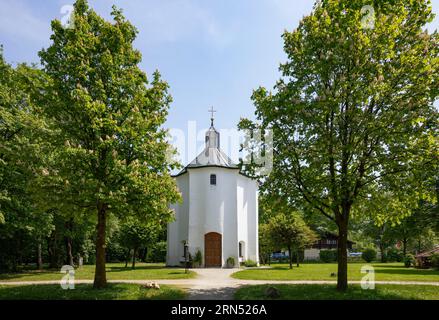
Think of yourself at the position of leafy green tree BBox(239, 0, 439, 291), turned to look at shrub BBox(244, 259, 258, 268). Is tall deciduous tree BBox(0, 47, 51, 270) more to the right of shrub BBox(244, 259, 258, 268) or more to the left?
left

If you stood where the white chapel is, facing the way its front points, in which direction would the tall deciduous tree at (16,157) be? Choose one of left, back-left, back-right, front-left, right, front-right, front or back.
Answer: front-right

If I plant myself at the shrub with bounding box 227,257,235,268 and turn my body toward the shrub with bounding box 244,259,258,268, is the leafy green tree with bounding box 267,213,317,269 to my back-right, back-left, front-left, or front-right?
front-right

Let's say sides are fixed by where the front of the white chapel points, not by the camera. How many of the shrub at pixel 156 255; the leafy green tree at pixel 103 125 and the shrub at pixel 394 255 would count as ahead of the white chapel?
1

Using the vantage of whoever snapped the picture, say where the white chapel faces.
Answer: facing the viewer

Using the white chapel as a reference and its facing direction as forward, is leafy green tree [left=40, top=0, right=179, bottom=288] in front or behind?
in front

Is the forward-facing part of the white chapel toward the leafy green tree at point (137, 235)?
no

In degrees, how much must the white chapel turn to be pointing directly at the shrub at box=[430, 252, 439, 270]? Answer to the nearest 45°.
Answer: approximately 90° to its left

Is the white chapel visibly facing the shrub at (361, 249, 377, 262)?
no

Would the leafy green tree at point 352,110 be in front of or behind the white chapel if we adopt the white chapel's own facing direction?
in front

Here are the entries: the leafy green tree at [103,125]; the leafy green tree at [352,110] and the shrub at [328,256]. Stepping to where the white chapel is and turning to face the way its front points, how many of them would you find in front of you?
2

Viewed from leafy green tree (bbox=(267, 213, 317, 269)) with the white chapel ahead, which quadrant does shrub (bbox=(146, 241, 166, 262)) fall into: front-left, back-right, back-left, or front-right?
front-right

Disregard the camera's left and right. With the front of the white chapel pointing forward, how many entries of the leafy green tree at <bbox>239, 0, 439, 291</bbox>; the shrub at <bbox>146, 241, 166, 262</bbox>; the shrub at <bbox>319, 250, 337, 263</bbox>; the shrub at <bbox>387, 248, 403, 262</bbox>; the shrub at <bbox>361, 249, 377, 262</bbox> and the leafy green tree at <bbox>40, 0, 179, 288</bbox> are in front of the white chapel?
2

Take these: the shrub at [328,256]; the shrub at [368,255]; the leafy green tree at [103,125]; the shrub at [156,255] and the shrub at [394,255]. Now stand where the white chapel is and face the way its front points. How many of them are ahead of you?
1

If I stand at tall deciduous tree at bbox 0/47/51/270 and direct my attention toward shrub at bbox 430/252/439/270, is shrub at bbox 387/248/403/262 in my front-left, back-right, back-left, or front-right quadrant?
front-left

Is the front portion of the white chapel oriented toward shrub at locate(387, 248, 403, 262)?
no
